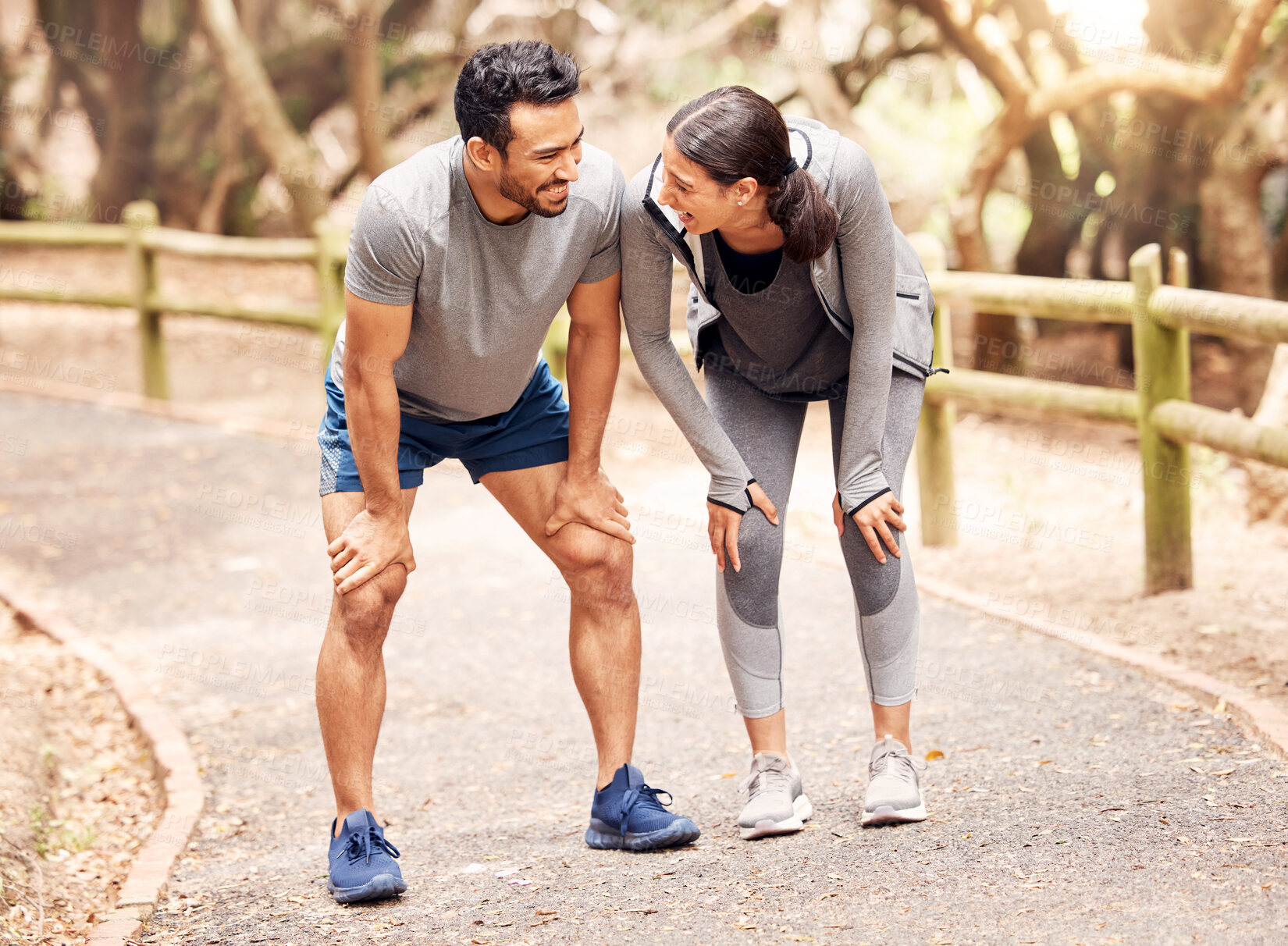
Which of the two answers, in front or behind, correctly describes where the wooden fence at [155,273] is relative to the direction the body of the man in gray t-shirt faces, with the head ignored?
behind

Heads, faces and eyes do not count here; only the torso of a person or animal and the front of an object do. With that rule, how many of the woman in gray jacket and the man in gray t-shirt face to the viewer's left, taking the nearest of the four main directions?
0

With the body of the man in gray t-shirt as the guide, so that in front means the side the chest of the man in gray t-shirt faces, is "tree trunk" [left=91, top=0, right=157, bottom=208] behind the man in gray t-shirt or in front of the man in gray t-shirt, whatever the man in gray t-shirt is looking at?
behind

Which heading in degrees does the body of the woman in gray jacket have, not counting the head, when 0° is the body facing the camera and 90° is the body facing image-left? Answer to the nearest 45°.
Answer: approximately 0°

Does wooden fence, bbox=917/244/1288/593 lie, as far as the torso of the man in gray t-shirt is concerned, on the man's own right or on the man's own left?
on the man's own left

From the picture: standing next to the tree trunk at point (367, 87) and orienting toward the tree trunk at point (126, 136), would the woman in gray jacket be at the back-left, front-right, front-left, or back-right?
back-left

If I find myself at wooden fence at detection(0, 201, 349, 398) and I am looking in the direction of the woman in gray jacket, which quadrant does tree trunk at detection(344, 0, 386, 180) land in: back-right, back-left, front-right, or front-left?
back-left

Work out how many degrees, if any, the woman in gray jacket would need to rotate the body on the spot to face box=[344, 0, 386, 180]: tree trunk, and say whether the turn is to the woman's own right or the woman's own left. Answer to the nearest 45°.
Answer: approximately 180°

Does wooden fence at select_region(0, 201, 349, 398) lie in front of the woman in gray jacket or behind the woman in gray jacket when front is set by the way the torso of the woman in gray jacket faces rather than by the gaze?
behind

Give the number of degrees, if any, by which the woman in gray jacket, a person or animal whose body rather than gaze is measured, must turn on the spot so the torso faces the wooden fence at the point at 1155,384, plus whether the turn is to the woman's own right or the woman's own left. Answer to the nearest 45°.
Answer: approximately 135° to the woman's own left

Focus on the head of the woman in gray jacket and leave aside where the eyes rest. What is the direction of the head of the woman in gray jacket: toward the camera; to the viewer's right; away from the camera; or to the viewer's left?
to the viewer's left
